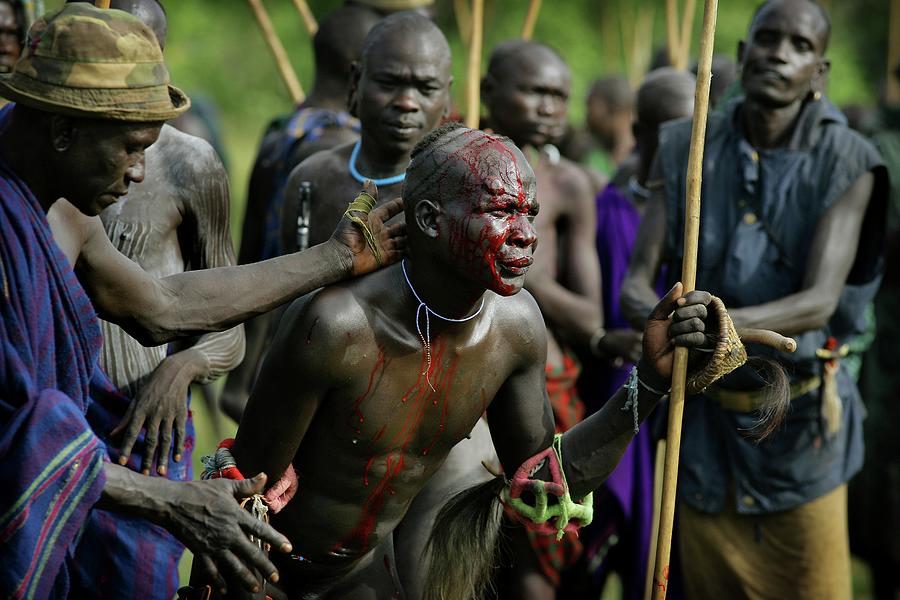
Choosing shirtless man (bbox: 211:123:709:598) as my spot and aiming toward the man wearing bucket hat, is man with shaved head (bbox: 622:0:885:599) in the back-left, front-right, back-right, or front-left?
back-right

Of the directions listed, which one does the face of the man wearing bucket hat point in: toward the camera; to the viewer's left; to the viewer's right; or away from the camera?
to the viewer's right

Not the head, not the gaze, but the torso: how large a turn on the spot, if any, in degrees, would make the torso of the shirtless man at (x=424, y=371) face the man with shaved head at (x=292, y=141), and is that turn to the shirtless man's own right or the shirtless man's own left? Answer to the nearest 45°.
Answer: approximately 135° to the shirtless man's own left

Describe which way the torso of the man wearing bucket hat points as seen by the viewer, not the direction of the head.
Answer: to the viewer's right

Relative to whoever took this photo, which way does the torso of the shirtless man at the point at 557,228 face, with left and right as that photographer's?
facing the viewer and to the right of the viewer

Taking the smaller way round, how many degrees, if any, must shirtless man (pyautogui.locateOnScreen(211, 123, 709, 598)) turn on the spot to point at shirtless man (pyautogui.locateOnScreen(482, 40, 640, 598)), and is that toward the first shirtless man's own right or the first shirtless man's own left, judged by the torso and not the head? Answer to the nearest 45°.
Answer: approximately 135° to the first shirtless man's own left

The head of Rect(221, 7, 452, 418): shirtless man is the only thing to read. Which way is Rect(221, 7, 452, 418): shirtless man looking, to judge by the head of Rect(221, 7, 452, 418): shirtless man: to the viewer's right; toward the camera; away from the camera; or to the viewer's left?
toward the camera
